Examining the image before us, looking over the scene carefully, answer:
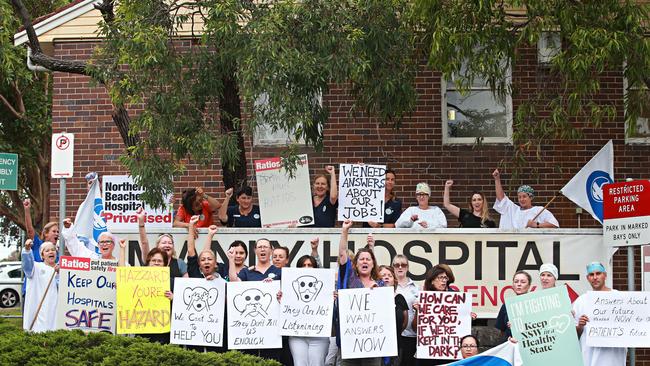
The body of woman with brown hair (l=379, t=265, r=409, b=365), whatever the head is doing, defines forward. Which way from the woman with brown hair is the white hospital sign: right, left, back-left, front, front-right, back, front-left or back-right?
back

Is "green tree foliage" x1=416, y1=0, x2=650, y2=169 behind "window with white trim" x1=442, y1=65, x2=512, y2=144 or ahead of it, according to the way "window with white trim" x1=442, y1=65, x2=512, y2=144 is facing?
ahead

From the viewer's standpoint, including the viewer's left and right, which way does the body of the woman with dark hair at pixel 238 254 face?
facing the viewer

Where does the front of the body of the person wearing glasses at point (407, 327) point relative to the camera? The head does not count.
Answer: toward the camera

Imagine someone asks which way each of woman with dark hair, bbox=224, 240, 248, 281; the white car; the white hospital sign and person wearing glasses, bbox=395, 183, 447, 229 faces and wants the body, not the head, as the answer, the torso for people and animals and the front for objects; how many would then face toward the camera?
3

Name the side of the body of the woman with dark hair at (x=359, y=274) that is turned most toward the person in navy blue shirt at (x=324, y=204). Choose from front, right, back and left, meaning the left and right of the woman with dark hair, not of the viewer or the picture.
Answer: back

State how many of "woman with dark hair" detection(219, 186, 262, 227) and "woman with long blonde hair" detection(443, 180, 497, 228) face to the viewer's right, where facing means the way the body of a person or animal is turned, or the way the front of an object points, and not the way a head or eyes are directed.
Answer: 0

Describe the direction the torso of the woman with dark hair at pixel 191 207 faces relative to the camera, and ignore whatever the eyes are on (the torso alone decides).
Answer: toward the camera

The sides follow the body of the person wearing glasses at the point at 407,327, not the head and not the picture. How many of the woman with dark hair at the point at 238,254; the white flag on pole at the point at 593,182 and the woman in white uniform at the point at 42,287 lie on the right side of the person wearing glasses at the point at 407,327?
2
